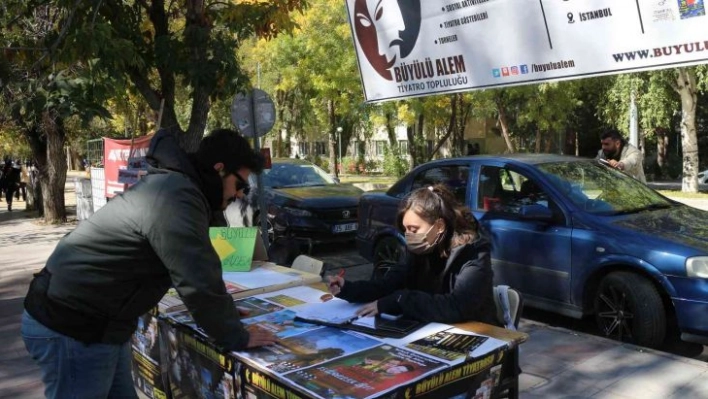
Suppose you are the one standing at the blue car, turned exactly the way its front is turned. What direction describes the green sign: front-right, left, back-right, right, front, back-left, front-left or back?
right

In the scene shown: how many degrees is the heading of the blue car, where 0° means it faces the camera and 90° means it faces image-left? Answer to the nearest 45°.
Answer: approximately 315°

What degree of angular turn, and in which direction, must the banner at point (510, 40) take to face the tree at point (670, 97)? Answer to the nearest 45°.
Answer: approximately 180°

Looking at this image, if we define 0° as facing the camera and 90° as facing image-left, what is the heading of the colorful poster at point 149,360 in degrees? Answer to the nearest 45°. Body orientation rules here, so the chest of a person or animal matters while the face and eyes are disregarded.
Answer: approximately 45°

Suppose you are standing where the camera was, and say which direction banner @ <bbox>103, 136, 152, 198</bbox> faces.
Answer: facing the viewer

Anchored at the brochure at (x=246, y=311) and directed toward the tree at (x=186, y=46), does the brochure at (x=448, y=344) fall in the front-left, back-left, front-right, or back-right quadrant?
back-right

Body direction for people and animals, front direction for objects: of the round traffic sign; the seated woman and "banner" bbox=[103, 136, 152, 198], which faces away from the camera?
the round traffic sign

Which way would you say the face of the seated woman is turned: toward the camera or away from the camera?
toward the camera

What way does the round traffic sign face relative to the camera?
away from the camera

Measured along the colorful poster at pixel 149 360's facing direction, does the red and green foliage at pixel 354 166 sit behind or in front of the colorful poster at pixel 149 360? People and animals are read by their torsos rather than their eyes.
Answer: behind

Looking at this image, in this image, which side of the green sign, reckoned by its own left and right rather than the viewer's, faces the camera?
front

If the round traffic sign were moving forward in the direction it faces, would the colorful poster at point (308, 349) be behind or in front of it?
behind

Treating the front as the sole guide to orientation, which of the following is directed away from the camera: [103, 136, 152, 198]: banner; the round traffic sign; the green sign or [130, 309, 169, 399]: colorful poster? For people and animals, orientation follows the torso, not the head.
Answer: the round traffic sign

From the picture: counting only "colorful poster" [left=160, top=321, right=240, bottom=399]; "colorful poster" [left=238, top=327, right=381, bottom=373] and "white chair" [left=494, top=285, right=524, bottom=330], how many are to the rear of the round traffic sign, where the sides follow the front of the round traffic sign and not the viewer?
3

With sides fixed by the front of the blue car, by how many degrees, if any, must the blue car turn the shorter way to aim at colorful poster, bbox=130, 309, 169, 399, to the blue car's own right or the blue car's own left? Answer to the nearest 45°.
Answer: approximately 90° to the blue car's own right

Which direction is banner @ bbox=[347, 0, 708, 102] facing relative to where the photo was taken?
toward the camera

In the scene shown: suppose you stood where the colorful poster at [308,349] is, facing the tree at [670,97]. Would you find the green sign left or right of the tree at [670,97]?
left

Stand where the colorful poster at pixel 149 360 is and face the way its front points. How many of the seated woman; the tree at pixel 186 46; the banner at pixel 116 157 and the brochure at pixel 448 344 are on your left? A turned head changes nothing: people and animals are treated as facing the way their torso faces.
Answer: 2
